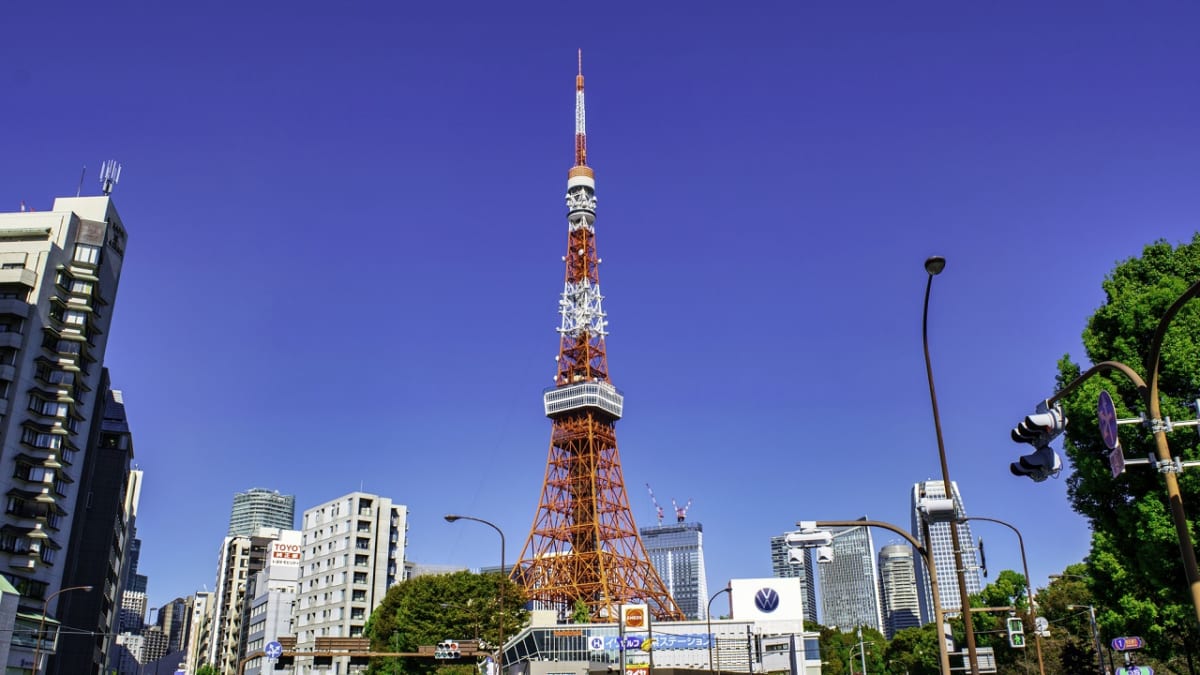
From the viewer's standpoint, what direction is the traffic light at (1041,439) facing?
to the viewer's left

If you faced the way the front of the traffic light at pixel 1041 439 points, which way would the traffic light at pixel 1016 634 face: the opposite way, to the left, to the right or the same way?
to the left

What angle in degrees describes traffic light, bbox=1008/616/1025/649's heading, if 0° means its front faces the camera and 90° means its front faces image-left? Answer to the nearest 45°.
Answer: approximately 0°

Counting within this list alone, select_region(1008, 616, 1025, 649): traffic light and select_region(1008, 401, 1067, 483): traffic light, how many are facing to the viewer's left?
1

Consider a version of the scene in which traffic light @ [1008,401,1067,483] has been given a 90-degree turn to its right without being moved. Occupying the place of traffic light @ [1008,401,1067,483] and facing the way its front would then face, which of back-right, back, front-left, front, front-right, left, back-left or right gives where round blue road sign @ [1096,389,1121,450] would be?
back-right

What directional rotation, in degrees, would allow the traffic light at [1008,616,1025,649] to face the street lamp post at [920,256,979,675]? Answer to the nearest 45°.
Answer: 0° — it already faces it

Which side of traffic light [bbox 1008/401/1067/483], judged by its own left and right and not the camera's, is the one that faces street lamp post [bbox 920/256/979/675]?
right

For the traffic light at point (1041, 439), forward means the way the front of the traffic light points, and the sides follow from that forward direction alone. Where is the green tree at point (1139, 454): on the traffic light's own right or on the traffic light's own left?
on the traffic light's own right
